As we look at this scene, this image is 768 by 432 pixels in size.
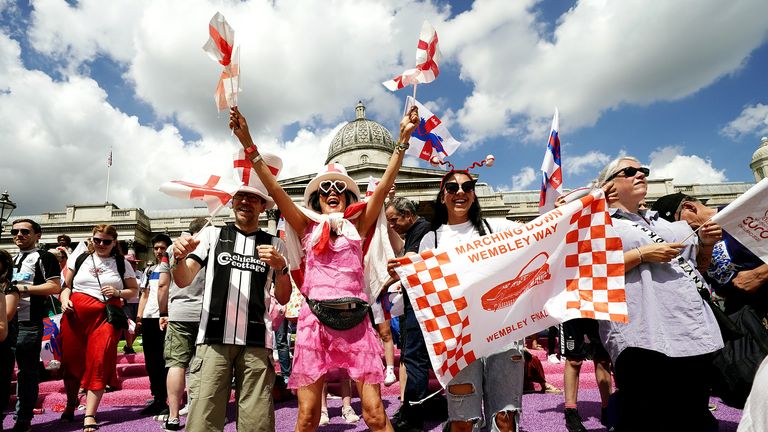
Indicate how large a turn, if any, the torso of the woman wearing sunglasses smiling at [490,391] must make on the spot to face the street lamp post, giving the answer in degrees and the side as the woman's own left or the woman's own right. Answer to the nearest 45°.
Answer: approximately 135° to the woman's own right

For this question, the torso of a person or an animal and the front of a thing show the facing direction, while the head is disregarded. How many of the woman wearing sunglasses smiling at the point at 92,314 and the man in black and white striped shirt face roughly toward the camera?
2

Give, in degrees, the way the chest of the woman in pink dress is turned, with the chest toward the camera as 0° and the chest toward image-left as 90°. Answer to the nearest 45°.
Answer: approximately 0°

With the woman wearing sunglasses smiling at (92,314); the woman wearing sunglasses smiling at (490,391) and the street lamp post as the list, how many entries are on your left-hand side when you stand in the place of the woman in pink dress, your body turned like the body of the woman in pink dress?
1

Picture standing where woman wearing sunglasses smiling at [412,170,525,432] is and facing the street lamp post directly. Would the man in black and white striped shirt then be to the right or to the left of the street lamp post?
left

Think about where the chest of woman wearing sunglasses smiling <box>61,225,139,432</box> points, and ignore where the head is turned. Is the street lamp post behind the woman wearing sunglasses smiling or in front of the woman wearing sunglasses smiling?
behind

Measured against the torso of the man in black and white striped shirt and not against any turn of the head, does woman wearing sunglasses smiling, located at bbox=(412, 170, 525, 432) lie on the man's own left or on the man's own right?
on the man's own left
